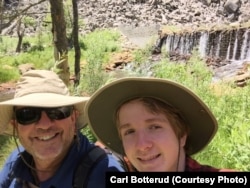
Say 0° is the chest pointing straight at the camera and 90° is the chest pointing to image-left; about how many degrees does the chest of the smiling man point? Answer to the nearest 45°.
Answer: approximately 0°
